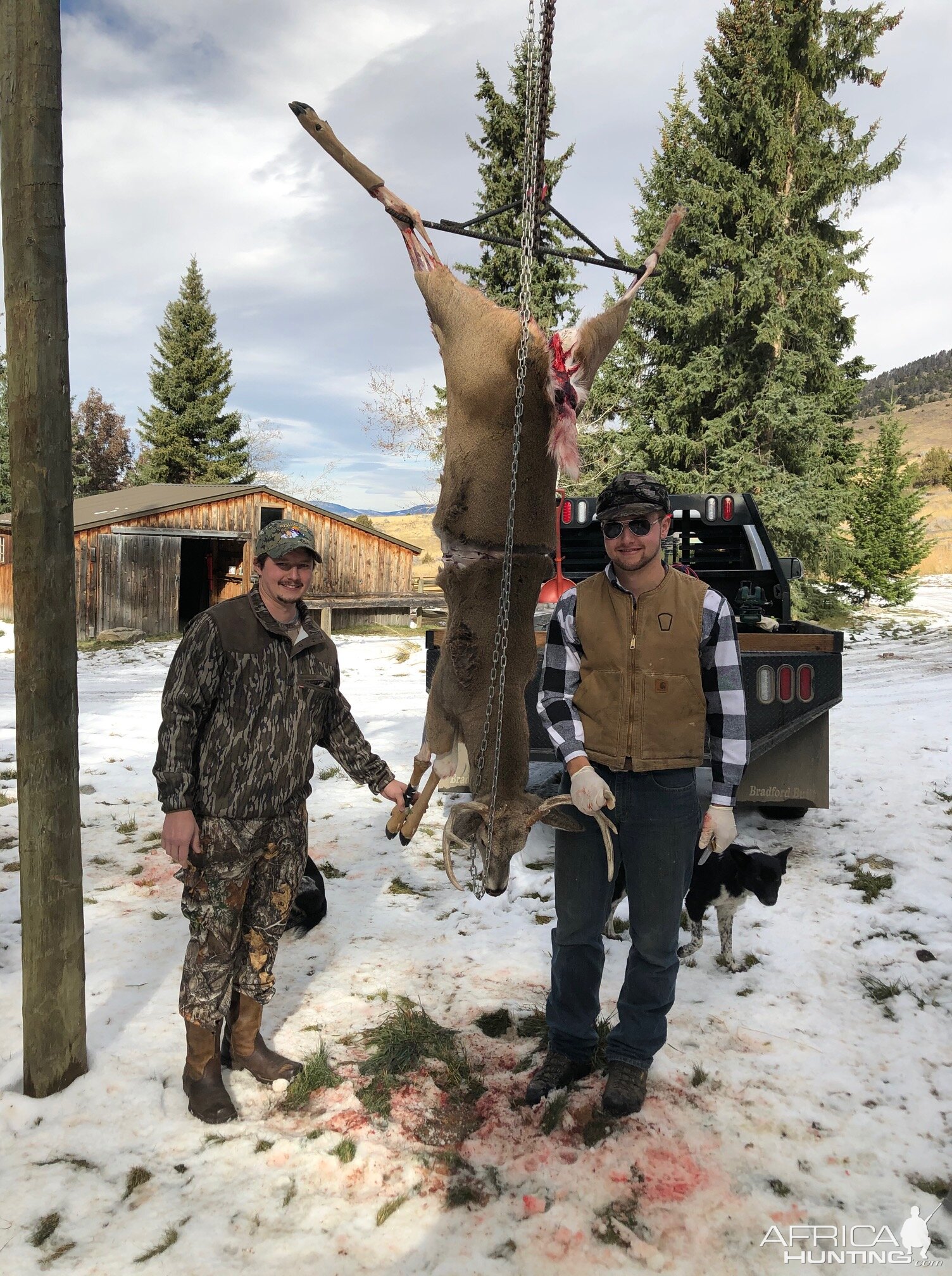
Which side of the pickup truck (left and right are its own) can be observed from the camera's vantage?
back

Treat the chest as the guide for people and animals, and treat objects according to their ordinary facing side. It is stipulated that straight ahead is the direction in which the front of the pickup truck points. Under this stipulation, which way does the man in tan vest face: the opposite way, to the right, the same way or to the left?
the opposite way

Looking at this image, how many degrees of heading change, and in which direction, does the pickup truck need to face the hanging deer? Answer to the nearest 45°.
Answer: approximately 135° to its left

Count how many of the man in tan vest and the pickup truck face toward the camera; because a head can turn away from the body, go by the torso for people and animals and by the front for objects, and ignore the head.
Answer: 1

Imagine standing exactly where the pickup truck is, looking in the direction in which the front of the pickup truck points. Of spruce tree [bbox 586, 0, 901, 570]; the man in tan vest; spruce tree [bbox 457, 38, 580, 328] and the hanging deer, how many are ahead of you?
2

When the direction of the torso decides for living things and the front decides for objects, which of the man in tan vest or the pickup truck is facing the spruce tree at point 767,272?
the pickup truck

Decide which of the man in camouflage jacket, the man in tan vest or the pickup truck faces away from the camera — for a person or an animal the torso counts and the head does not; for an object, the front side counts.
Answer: the pickup truck

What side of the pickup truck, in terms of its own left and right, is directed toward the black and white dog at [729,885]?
back
